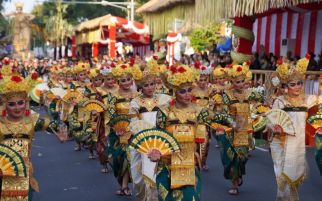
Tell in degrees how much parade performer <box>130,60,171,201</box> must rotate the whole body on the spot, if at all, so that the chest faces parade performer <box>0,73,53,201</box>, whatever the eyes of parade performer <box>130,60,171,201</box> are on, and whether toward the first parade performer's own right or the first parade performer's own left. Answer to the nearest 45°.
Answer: approximately 45° to the first parade performer's own right

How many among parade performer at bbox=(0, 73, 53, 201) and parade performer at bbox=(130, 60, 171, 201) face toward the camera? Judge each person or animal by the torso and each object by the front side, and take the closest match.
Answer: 2

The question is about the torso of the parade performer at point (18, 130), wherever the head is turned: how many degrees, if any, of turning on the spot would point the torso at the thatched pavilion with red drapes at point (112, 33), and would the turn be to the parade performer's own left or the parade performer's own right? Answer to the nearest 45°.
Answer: approximately 180°

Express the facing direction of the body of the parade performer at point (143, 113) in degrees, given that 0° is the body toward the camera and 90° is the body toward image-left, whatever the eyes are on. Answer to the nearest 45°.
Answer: approximately 0°

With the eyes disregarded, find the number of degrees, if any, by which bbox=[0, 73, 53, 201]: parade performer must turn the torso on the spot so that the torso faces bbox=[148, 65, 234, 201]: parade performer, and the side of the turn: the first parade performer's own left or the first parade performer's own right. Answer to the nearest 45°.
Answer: approximately 90° to the first parade performer's own left

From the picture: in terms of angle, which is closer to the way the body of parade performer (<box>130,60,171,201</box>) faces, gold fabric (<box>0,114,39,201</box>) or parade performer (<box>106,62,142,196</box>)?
the gold fabric

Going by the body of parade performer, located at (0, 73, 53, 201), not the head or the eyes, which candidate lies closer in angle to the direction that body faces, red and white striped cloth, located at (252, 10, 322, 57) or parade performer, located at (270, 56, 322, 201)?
the parade performer

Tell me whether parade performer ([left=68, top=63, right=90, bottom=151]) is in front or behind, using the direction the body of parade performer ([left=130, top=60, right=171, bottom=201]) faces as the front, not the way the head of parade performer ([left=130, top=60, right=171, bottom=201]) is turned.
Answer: behind

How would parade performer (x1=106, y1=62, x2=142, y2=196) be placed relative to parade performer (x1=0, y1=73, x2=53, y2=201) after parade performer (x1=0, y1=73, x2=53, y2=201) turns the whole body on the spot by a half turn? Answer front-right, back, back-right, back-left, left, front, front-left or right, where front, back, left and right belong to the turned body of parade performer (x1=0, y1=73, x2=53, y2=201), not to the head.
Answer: front-right
